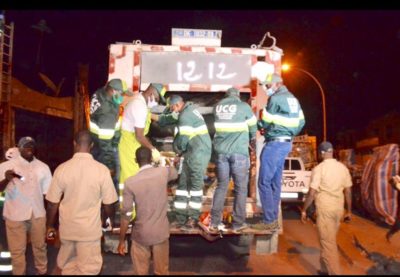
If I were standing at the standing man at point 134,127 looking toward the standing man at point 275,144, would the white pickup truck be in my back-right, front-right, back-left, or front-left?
front-left

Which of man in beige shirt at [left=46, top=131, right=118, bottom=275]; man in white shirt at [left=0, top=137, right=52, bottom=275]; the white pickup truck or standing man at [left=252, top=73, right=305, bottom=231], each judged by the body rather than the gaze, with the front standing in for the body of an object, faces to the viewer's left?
the standing man

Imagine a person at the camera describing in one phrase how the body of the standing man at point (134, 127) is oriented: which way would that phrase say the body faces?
to the viewer's right

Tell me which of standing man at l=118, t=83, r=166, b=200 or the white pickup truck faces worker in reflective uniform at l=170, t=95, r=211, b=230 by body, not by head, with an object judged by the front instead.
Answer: the standing man

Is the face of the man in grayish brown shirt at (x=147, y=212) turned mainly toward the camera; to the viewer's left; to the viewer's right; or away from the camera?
away from the camera

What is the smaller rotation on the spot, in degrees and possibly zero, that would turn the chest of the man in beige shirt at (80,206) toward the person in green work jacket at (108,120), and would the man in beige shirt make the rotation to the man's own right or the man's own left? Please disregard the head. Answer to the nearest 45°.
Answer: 0° — they already face them

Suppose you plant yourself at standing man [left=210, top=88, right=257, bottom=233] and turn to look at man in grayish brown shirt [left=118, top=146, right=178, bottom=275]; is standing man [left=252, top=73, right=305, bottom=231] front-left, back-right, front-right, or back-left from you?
back-left

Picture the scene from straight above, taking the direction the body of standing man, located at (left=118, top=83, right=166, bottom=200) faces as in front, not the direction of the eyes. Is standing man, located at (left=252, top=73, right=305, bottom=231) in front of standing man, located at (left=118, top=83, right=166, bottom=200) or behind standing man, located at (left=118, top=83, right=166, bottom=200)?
in front

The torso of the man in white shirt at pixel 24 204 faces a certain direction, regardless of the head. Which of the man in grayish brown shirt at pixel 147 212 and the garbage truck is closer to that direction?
the man in grayish brown shirt

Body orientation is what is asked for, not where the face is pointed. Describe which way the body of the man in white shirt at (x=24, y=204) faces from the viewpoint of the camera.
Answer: toward the camera

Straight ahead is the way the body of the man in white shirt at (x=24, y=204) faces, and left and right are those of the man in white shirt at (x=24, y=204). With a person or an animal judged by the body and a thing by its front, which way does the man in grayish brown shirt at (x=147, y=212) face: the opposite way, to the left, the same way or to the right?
the opposite way

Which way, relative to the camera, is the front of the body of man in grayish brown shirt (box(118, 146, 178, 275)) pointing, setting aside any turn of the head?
away from the camera

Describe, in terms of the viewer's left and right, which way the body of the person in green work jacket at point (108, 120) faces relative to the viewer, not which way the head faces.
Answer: facing to the right of the viewer

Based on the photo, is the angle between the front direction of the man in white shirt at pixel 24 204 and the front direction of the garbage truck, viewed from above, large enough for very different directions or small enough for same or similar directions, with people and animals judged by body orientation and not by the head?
very different directions

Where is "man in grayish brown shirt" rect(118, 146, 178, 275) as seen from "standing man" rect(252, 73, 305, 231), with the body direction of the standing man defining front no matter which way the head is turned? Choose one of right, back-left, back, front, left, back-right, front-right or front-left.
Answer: front-left

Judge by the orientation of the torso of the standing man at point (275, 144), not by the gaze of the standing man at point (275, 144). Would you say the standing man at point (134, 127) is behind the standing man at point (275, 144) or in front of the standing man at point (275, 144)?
in front
